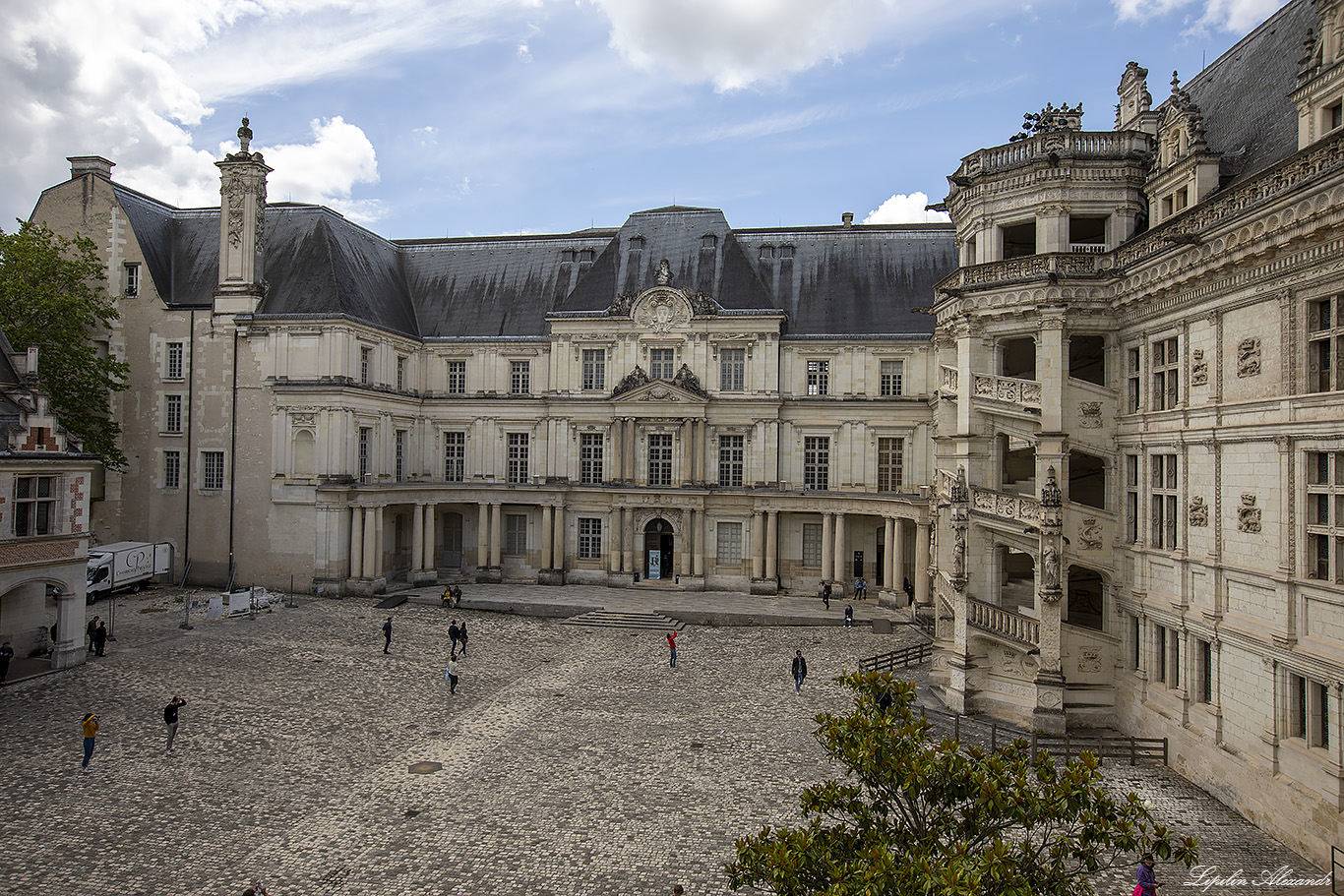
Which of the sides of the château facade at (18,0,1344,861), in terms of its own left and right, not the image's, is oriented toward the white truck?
right

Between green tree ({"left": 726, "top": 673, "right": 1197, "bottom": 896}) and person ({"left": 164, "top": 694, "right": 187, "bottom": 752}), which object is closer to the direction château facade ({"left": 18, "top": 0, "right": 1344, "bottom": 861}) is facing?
the green tree

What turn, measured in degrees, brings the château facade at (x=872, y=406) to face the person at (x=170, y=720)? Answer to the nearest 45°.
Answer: approximately 45° to its right

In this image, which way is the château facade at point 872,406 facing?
toward the camera

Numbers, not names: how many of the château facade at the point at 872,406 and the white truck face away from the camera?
0

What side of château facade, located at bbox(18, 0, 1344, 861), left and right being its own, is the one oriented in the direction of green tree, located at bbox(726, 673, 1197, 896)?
front

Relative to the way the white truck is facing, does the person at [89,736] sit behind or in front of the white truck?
in front
